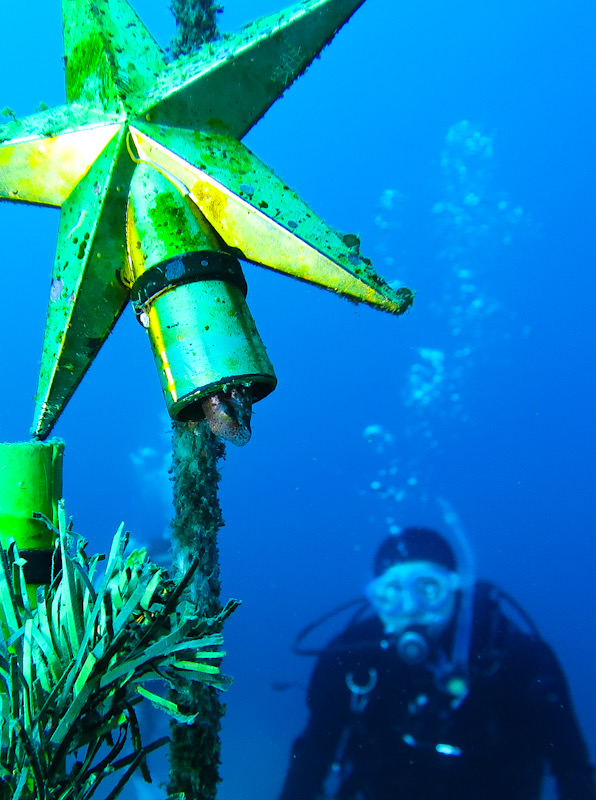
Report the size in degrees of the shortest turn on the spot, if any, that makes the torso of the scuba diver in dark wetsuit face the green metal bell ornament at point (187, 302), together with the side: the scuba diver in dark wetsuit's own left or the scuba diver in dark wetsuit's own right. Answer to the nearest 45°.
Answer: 0° — they already face it

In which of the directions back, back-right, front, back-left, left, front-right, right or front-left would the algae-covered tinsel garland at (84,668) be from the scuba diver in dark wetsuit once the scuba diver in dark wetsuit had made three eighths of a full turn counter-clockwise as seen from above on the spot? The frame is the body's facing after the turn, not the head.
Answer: back-right

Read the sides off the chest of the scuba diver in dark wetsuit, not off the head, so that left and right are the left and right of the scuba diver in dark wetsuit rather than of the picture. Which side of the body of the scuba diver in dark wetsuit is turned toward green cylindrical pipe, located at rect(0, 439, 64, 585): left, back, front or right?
front

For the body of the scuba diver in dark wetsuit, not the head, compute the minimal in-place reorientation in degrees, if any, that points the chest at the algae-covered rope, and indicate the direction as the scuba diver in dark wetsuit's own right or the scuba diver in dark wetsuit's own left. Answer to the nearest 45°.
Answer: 0° — they already face it

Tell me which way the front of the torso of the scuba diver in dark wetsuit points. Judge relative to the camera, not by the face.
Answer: toward the camera
